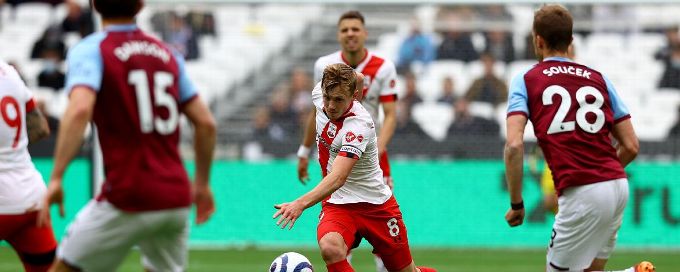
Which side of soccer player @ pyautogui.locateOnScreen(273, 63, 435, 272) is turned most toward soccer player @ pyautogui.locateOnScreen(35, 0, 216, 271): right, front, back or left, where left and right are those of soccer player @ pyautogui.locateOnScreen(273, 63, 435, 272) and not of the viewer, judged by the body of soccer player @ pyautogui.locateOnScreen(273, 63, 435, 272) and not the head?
front

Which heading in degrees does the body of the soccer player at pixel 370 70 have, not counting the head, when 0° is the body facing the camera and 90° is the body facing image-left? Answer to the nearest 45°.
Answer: approximately 0°

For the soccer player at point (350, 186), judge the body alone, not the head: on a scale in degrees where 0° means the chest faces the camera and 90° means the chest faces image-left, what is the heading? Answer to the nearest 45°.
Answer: approximately 45°

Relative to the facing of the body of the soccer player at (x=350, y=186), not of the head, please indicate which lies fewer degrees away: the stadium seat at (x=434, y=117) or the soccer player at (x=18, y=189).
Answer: the soccer player

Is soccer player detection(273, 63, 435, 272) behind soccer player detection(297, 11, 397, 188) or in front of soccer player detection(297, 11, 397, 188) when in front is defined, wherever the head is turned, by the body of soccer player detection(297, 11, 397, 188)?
in front

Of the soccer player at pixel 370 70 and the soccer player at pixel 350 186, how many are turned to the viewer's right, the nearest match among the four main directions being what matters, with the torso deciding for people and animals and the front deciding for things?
0
